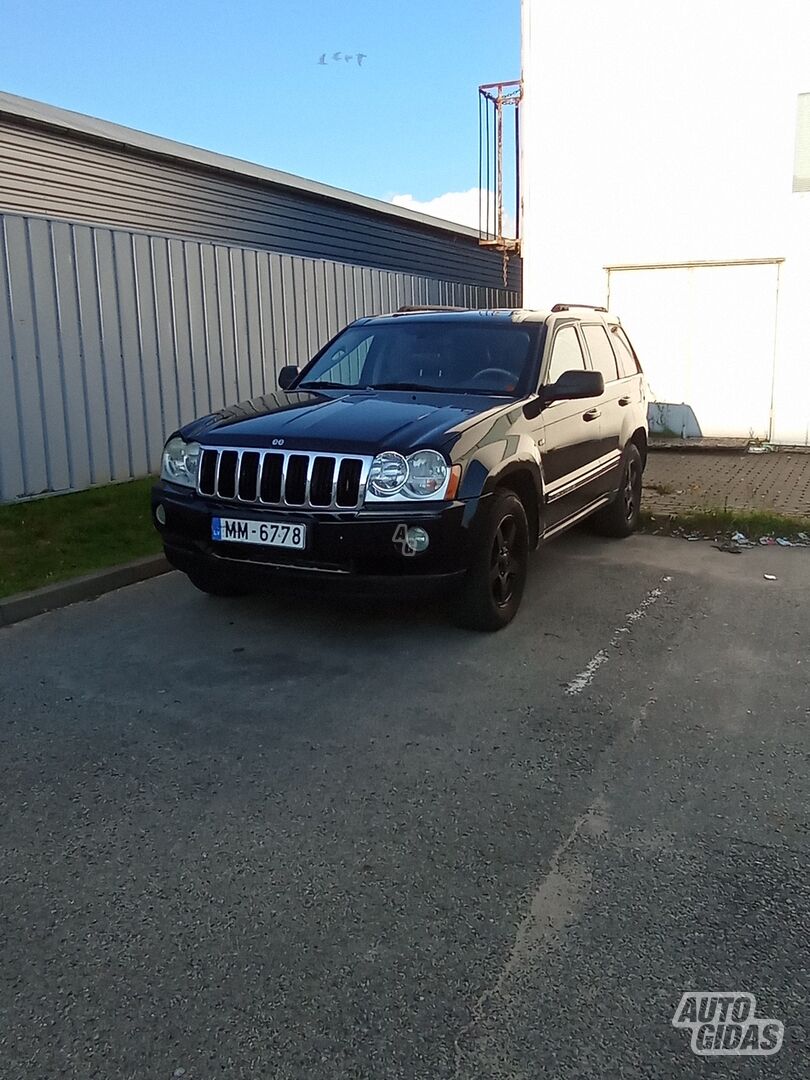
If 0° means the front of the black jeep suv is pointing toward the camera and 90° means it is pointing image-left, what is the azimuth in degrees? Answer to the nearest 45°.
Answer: approximately 45°

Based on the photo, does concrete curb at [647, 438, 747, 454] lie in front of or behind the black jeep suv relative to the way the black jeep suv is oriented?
behind
